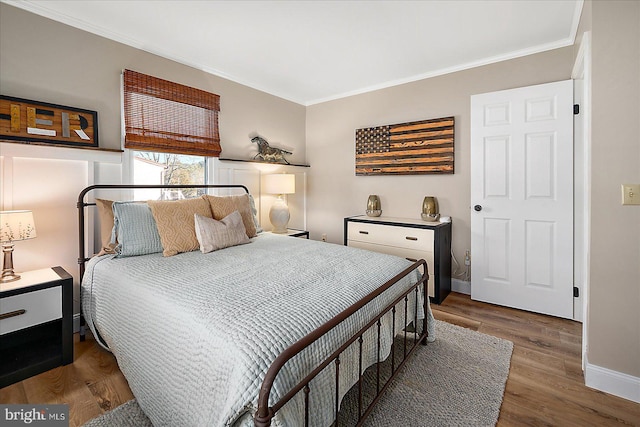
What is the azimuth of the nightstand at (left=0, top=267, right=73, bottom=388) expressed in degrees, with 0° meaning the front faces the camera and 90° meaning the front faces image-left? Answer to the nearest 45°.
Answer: approximately 315°

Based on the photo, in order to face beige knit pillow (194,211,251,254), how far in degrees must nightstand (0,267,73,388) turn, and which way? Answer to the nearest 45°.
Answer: approximately 45° to its left

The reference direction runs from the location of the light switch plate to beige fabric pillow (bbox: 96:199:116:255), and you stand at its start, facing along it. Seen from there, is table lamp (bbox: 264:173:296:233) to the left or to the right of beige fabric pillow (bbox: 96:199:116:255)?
right

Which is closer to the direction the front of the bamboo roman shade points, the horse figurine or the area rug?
the area rug

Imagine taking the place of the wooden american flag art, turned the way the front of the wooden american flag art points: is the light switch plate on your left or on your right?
on your left

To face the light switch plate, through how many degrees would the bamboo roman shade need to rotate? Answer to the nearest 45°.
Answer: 0° — it already faces it

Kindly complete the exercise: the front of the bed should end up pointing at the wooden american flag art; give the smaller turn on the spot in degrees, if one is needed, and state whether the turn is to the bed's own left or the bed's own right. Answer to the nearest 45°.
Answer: approximately 90° to the bed's own left

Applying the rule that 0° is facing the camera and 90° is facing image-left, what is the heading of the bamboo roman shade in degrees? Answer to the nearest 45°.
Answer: approximately 315°

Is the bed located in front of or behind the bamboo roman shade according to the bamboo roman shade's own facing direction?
in front

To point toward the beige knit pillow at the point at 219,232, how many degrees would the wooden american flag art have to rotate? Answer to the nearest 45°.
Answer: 0° — it already faces it

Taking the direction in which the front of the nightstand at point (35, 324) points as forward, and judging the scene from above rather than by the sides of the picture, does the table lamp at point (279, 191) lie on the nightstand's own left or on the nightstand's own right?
on the nightstand's own left

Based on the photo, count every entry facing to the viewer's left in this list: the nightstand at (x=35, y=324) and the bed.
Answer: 0

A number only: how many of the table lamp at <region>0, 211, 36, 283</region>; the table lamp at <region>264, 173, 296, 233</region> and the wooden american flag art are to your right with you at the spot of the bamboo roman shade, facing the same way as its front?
1
